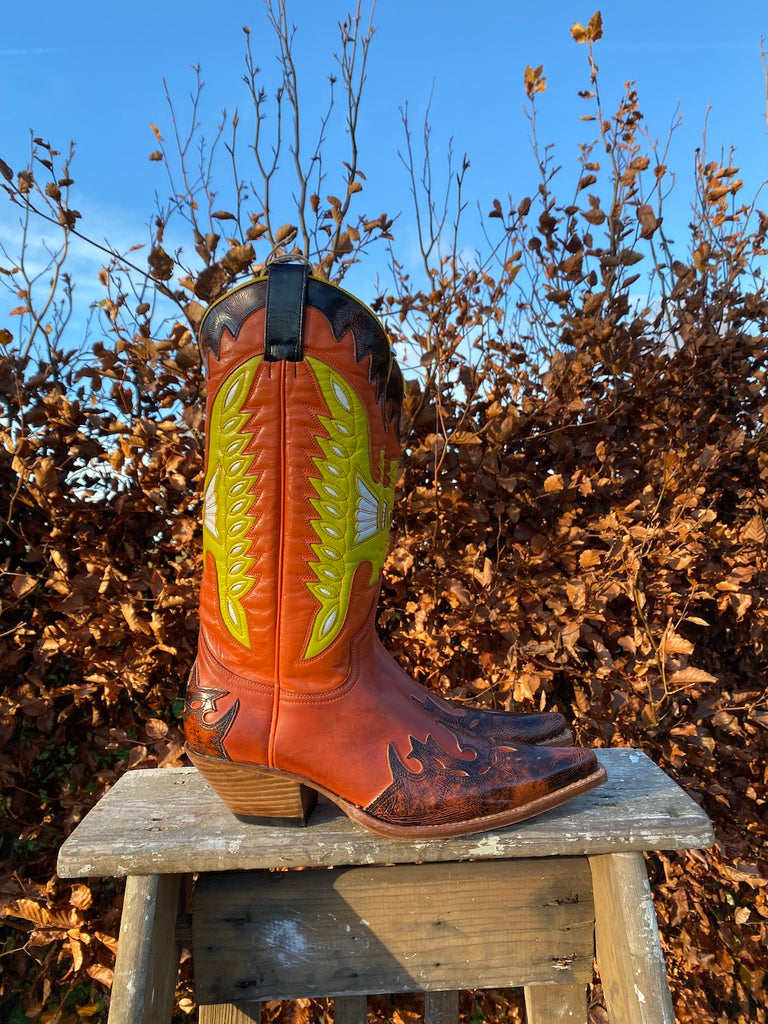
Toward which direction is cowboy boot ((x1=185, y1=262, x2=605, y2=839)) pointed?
to the viewer's right
